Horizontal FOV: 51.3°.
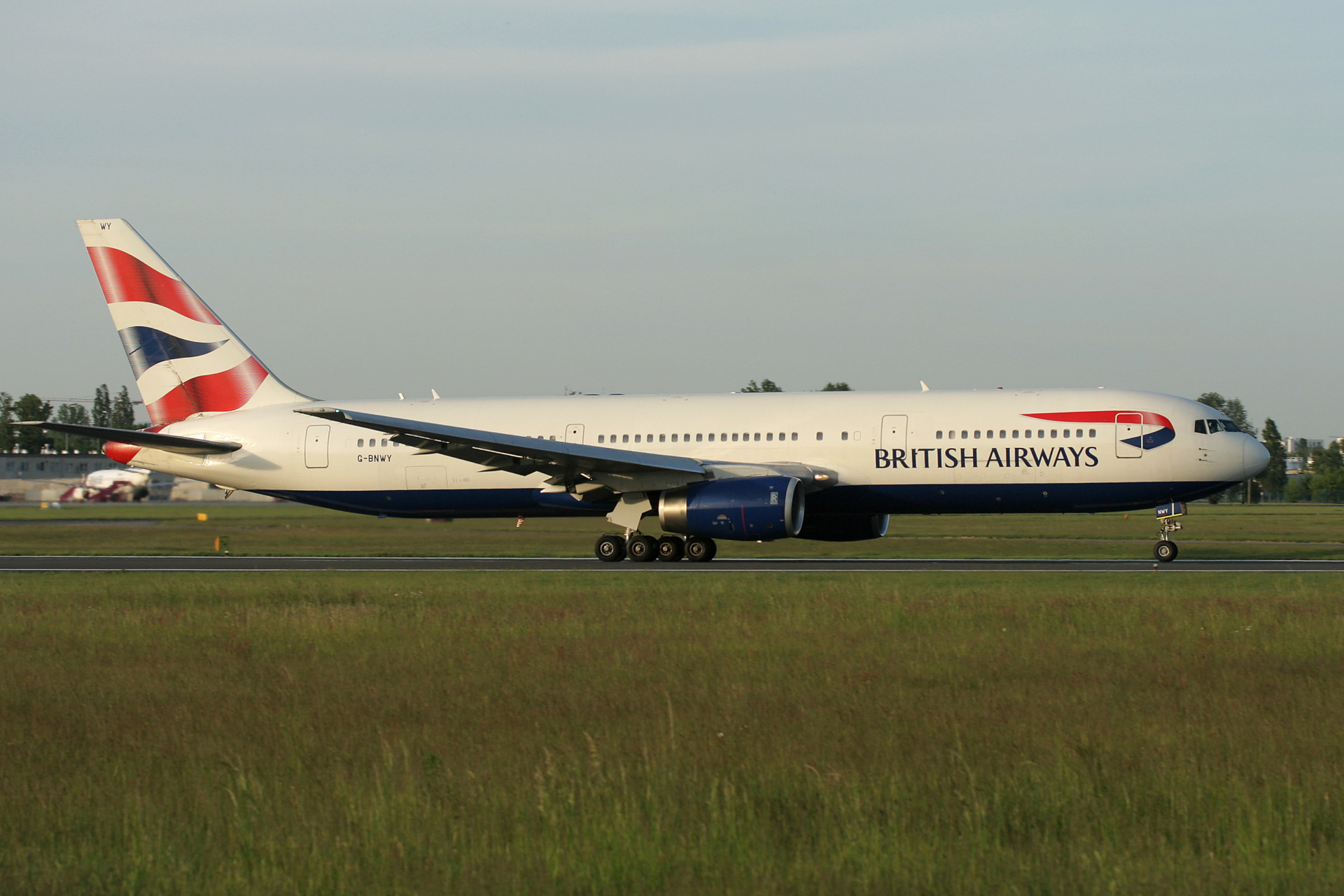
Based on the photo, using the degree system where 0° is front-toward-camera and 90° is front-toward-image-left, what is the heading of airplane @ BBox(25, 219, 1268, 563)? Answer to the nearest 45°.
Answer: approximately 270°
